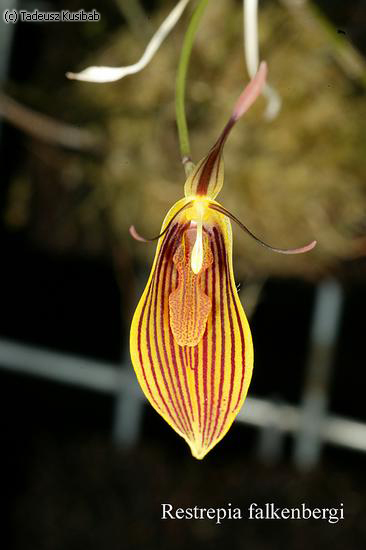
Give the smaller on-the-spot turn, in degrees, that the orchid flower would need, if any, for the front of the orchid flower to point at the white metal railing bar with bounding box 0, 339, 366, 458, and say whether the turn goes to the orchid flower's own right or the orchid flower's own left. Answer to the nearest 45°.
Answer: approximately 180°

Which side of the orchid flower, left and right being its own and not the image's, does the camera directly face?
front
